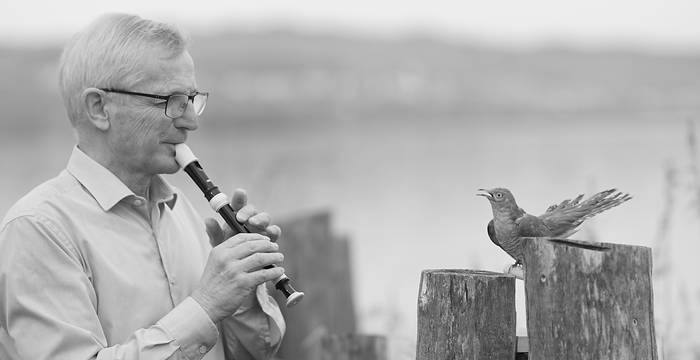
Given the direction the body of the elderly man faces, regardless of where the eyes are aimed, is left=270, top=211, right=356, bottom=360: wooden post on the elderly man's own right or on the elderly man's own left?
on the elderly man's own left

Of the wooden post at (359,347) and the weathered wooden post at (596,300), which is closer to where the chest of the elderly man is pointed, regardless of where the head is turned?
the weathered wooden post

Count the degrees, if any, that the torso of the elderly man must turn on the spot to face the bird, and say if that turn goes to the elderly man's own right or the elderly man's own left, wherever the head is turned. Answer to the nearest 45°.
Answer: approximately 45° to the elderly man's own left

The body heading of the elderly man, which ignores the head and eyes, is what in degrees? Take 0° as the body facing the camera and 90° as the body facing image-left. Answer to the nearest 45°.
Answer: approximately 315°

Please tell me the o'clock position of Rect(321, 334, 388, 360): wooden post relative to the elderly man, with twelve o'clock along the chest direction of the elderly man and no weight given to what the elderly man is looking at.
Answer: The wooden post is roughly at 9 o'clock from the elderly man.

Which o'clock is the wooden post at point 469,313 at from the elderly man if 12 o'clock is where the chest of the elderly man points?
The wooden post is roughly at 11 o'clock from the elderly man.

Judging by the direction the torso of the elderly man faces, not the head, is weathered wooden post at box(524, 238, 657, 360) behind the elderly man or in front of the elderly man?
in front
